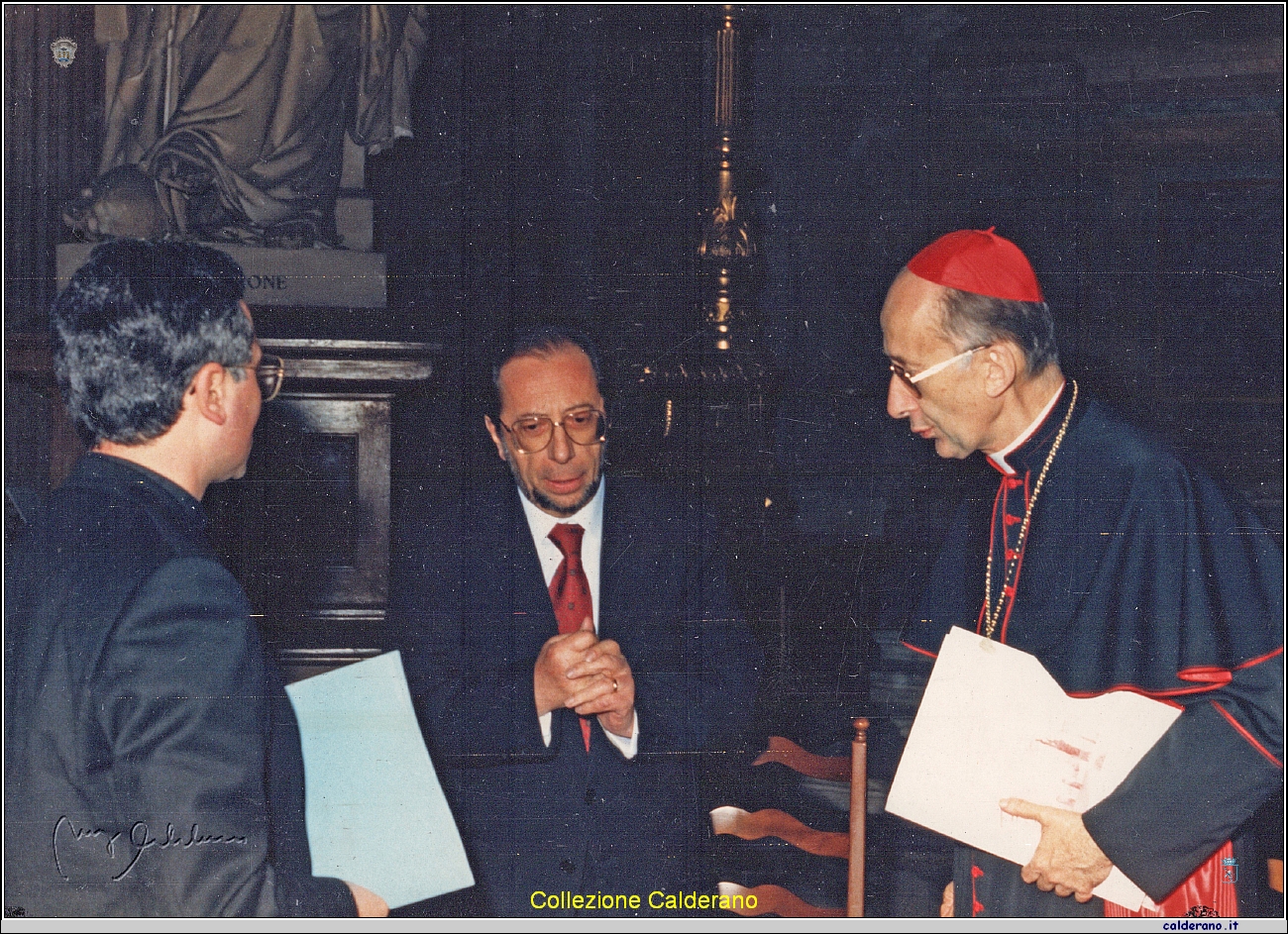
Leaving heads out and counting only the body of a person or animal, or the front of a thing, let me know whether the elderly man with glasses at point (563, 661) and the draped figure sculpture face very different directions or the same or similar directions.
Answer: same or similar directions

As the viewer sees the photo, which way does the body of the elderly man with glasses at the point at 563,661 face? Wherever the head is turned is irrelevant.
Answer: toward the camera

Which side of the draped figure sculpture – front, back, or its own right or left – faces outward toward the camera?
front

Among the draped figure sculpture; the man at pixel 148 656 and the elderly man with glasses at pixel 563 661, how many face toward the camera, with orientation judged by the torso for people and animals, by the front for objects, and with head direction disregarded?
2

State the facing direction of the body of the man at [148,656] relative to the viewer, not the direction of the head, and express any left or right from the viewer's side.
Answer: facing away from the viewer and to the right of the viewer

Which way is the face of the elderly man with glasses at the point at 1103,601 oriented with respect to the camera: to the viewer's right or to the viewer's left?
to the viewer's left

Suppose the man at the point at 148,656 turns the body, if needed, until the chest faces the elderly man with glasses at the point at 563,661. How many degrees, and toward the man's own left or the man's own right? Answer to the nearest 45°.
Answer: approximately 45° to the man's own right

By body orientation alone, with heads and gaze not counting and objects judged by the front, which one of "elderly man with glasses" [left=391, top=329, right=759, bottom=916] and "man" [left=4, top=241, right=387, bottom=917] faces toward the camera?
the elderly man with glasses

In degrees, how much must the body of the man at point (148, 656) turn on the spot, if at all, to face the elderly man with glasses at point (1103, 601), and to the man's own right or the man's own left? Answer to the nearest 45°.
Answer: approximately 45° to the man's own right

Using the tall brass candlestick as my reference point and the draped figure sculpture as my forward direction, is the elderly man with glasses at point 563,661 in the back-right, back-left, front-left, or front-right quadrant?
front-left

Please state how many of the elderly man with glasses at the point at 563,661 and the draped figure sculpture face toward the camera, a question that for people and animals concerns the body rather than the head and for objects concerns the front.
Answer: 2
